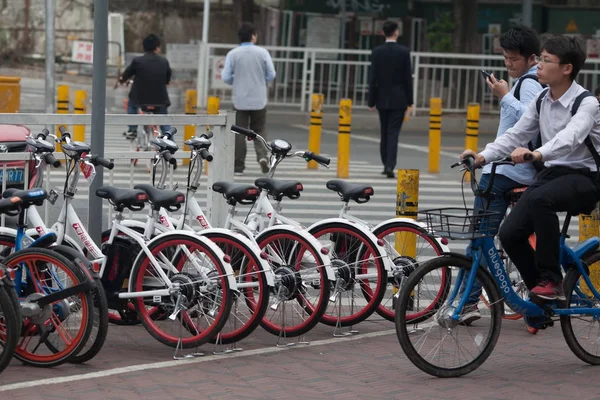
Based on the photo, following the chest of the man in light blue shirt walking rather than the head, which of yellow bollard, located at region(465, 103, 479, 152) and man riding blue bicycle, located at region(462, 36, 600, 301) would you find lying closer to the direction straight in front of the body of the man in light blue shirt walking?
the yellow bollard

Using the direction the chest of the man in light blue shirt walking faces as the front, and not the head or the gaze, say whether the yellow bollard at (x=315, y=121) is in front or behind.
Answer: in front

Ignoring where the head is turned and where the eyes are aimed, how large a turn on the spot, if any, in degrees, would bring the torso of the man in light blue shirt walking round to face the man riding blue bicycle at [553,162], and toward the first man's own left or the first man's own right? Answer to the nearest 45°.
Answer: approximately 180°

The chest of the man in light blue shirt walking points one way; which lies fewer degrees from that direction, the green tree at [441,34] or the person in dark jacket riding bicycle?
the green tree

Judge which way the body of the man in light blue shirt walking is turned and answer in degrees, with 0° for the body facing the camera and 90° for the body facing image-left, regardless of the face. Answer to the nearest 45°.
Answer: approximately 180°

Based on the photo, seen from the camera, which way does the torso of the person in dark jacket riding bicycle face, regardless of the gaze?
away from the camera

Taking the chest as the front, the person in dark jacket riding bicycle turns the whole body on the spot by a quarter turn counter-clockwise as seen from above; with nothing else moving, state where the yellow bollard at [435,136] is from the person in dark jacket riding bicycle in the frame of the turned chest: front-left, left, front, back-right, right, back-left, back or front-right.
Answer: back

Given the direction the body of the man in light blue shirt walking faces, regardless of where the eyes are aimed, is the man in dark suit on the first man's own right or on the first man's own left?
on the first man's own right

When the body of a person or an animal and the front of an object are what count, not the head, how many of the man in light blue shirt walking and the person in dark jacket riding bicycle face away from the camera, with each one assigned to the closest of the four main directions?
2
